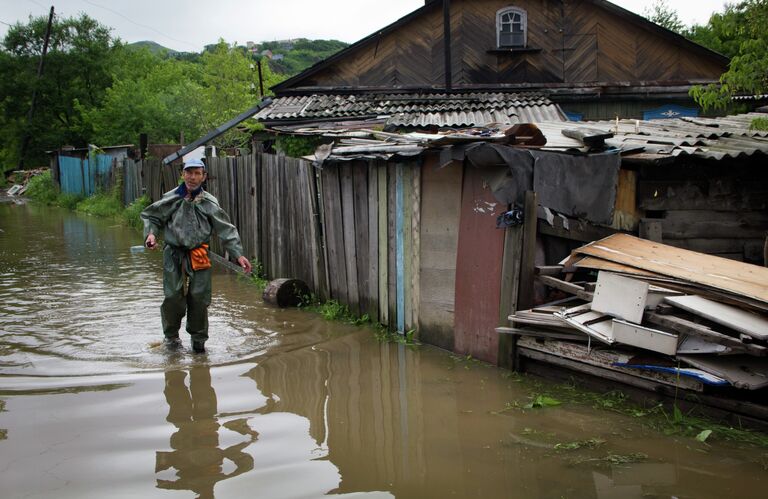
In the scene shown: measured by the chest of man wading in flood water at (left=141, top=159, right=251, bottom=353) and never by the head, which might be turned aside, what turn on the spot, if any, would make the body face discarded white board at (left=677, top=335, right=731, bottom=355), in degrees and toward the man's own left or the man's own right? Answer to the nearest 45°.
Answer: approximately 45° to the man's own left

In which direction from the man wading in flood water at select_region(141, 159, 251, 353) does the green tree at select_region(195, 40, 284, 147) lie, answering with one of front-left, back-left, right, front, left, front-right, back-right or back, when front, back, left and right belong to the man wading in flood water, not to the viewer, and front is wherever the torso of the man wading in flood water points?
back

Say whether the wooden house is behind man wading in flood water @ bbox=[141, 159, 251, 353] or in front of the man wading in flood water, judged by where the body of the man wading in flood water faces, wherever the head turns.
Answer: behind

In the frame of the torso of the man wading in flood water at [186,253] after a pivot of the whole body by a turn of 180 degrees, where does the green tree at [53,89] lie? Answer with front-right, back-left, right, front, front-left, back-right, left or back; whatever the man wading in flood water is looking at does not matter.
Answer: front

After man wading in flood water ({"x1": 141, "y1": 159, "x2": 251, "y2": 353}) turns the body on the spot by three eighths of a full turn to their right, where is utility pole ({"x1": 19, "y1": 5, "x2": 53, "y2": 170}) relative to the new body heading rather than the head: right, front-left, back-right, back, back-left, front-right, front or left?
front-right

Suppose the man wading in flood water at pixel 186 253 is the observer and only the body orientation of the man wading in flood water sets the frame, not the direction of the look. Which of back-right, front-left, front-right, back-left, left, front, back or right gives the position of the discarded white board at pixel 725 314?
front-left

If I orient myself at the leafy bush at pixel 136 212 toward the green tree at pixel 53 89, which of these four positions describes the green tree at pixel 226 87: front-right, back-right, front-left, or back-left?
front-right

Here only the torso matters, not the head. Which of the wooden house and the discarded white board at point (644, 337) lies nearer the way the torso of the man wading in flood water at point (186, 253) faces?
the discarded white board

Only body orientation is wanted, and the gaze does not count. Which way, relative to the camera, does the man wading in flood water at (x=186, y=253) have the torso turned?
toward the camera

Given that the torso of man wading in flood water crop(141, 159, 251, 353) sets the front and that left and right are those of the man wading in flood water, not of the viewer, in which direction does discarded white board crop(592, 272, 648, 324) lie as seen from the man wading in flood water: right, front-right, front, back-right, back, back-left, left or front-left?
front-left

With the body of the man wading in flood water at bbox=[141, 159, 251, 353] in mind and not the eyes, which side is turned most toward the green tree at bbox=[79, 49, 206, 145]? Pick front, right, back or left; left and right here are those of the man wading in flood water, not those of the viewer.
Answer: back

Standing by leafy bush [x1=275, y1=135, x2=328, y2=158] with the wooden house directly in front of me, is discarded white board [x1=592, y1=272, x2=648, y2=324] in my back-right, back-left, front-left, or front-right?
back-right

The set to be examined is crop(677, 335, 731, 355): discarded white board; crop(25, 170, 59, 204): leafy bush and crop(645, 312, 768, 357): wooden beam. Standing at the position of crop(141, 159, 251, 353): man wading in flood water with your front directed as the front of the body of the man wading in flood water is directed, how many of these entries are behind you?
1

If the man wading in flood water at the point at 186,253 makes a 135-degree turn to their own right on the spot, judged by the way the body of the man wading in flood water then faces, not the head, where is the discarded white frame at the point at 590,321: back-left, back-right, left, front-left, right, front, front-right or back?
back

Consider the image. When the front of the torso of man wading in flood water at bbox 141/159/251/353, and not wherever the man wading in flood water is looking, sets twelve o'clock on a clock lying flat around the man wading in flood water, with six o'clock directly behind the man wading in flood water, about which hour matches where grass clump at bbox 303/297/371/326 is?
The grass clump is roughly at 8 o'clock from the man wading in flood water.

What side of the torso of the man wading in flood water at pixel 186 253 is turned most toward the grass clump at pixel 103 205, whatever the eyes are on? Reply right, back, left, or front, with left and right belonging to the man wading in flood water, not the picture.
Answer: back
